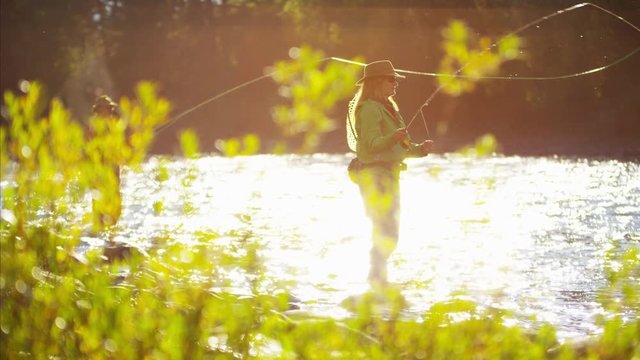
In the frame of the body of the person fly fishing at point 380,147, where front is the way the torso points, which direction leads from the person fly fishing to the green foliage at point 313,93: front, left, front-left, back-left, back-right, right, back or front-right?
right

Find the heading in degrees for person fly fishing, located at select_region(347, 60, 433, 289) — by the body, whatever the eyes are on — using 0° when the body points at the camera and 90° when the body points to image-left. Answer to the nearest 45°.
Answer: approximately 270°

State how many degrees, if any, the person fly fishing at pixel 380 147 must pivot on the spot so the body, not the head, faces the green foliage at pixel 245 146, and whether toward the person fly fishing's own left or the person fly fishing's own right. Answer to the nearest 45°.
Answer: approximately 90° to the person fly fishing's own right
